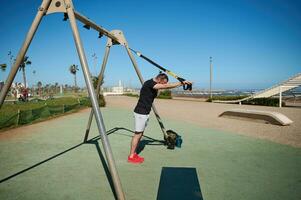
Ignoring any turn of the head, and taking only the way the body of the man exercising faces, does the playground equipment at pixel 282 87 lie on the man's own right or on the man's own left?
on the man's own left

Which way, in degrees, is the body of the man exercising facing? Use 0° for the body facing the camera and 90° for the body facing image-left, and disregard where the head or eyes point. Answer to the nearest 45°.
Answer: approximately 270°

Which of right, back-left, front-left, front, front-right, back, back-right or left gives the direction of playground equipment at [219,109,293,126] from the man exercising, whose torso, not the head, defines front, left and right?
front-left
